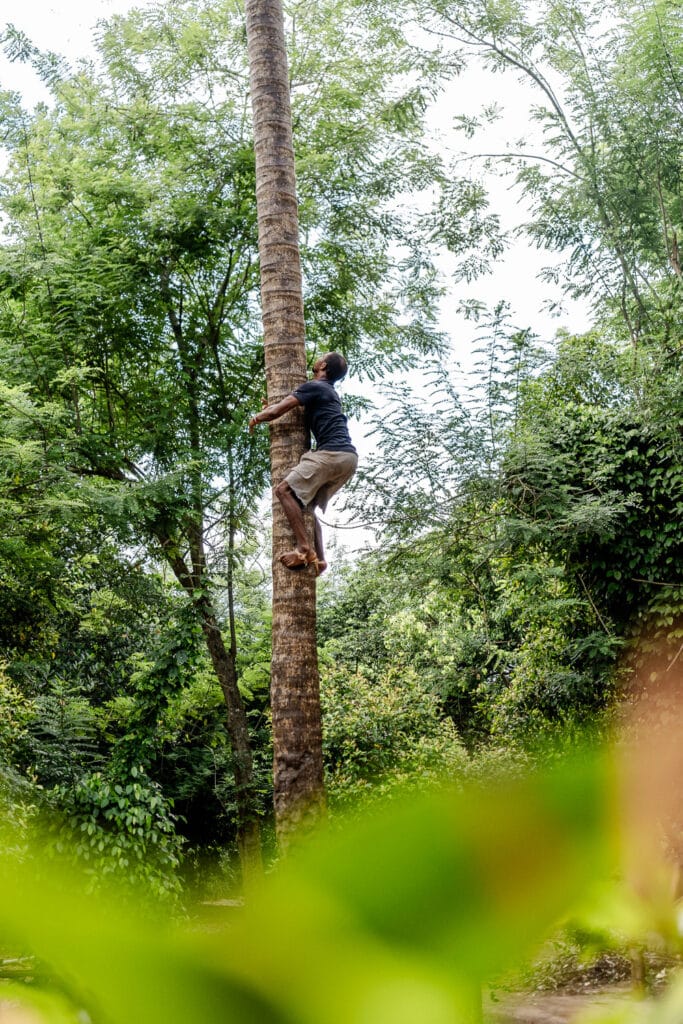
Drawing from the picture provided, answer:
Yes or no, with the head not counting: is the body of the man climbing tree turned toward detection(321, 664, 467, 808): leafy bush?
no

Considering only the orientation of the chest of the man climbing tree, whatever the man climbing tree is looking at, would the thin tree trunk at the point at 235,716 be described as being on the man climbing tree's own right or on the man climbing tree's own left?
on the man climbing tree's own right

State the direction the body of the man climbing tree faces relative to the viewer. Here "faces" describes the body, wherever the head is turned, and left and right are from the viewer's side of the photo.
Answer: facing to the left of the viewer

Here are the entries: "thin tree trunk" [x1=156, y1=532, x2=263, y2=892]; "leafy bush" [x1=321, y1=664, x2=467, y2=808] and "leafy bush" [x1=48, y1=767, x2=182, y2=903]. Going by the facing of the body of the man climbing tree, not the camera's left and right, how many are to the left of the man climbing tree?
0
